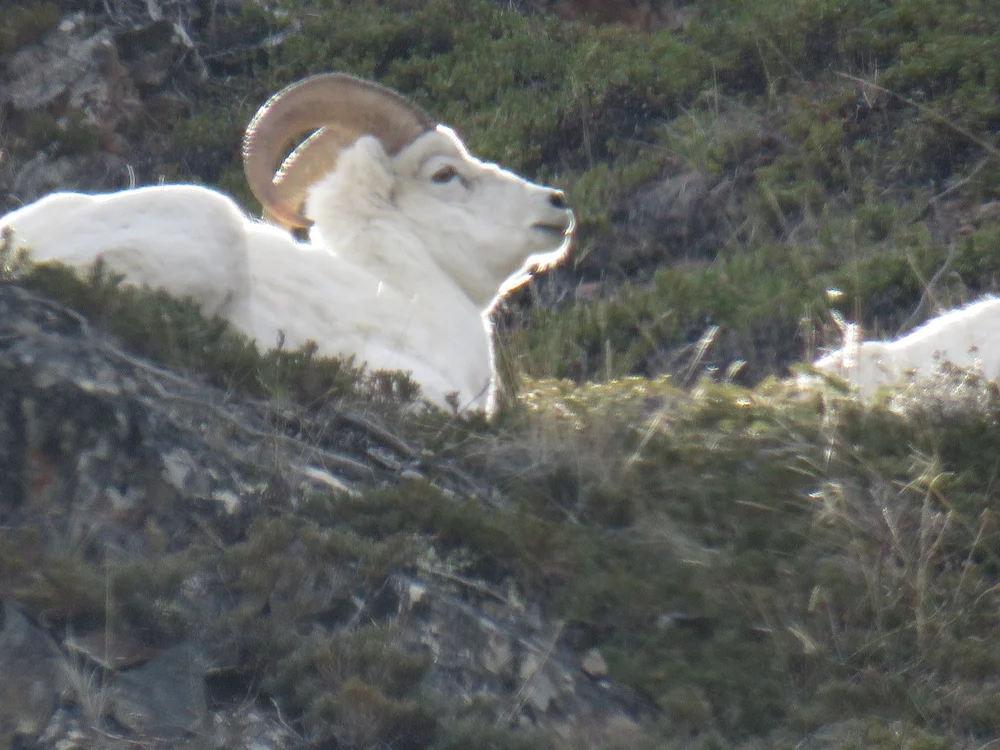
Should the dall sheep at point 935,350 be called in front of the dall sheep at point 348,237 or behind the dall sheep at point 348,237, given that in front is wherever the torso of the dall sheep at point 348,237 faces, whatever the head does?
in front

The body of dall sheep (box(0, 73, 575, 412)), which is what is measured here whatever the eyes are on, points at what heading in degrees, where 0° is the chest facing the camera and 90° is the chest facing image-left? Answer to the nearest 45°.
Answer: approximately 270°

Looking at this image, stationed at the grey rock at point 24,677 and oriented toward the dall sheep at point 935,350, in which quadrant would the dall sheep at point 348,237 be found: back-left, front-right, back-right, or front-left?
front-left

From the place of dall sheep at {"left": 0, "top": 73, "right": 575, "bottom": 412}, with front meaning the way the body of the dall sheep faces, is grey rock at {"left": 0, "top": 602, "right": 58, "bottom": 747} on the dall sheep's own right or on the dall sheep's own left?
on the dall sheep's own right

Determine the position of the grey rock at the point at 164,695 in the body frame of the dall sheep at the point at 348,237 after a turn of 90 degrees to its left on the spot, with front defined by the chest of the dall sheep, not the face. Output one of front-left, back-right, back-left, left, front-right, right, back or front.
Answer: back

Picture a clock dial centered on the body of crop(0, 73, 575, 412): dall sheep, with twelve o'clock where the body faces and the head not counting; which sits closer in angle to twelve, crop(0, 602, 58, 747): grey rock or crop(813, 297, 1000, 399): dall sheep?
the dall sheep
